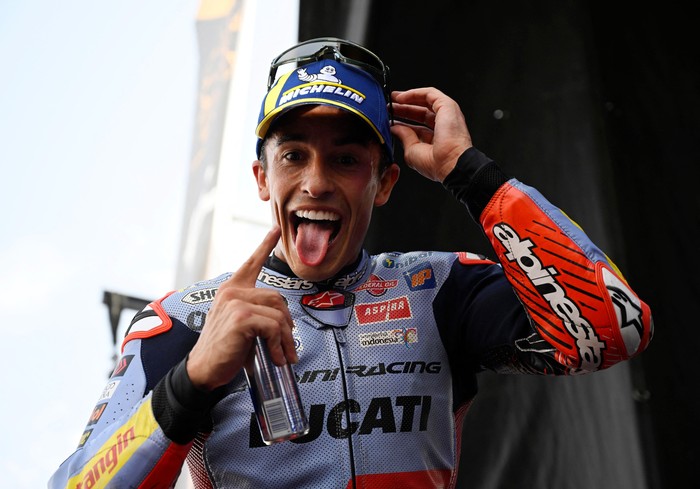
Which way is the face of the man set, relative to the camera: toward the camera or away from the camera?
toward the camera

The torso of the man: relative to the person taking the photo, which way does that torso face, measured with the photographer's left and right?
facing the viewer
